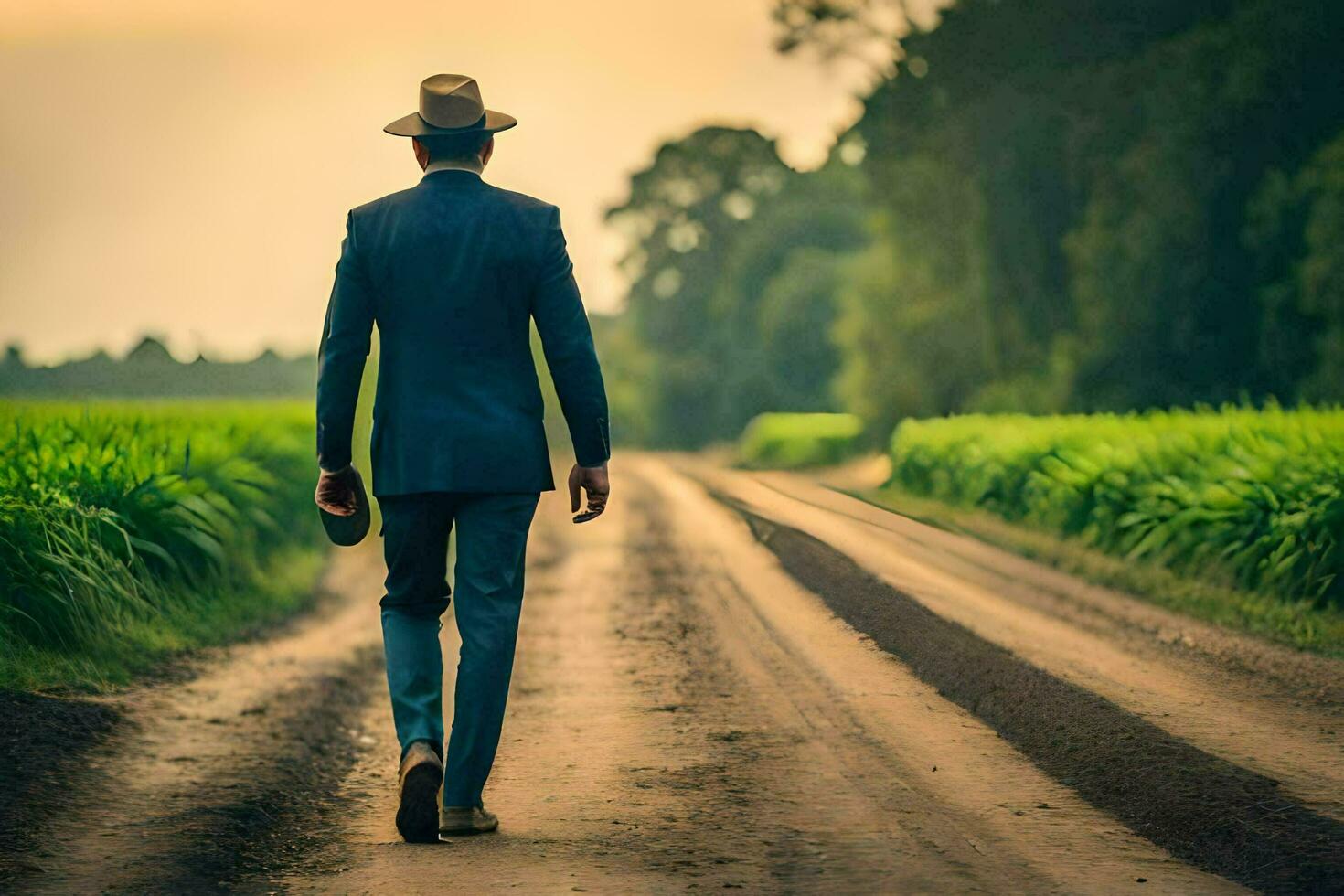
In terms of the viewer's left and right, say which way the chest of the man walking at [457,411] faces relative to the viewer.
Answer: facing away from the viewer
